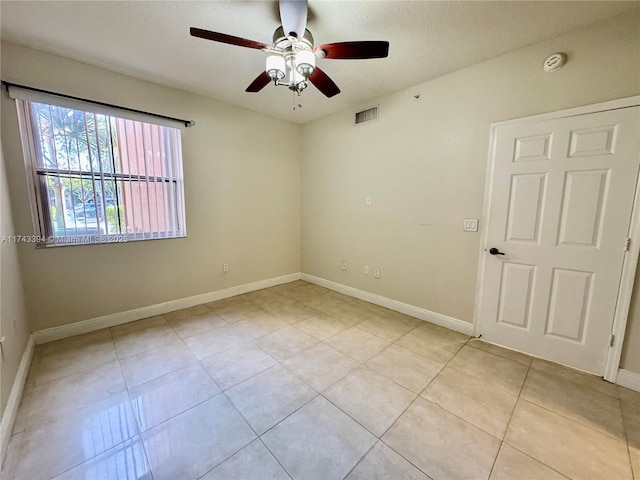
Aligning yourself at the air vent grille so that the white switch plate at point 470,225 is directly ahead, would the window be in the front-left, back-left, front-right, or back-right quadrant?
back-right

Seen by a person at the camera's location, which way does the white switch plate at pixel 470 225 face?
facing the viewer

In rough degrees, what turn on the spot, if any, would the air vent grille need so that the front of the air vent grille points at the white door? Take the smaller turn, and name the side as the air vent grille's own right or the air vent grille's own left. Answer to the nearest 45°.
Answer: approximately 90° to the air vent grille's own left

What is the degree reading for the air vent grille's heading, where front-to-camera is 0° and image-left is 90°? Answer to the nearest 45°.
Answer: approximately 45°

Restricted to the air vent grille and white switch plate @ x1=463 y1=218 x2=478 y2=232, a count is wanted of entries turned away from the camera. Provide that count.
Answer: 0

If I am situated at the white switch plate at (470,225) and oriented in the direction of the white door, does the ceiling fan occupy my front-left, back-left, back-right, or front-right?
back-right

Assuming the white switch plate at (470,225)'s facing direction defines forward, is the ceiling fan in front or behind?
in front
